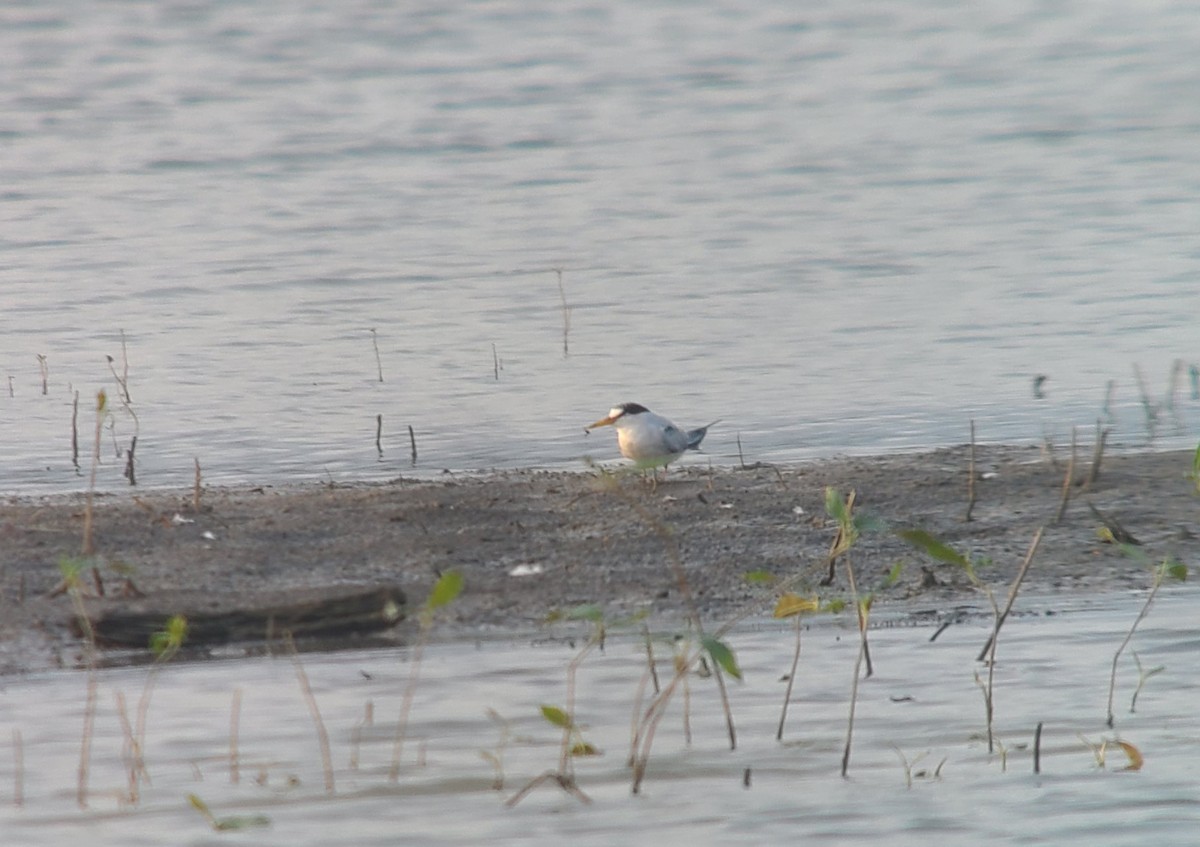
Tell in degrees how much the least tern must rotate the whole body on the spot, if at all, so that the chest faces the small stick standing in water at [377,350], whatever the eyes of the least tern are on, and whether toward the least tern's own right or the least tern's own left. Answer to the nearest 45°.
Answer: approximately 45° to the least tern's own right

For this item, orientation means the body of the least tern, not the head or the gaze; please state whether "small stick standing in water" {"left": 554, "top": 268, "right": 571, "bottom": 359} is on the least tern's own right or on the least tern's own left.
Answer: on the least tern's own right

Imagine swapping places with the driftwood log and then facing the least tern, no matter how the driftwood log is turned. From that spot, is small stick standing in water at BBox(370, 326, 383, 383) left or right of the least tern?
left

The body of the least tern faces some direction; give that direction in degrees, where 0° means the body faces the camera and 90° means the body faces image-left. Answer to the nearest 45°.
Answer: approximately 90°

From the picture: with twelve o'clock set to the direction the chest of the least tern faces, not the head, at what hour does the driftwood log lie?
The driftwood log is roughly at 10 o'clock from the least tern.

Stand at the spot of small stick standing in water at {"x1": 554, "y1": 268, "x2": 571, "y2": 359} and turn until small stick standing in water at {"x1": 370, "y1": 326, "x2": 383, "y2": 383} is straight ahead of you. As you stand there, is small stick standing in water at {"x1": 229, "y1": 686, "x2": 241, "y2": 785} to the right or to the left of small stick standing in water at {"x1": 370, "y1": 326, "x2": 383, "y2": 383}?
left
